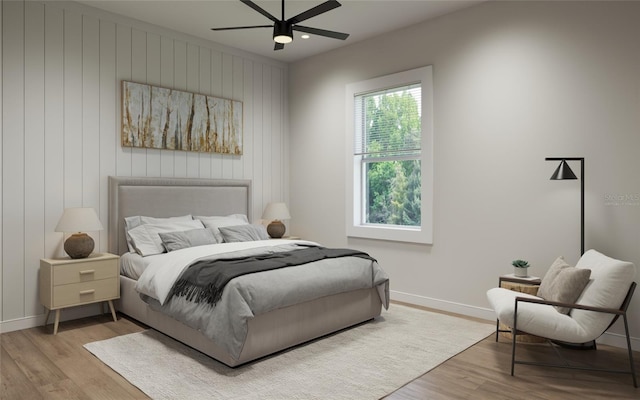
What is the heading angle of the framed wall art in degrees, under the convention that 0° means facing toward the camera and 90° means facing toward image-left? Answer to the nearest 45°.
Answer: approximately 315°

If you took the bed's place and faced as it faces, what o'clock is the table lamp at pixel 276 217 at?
The table lamp is roughly at 8 o'clock from the bed.

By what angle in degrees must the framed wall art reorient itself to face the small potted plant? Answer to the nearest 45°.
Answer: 0° — it already faces it

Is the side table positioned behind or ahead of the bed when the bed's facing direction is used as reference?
ahead

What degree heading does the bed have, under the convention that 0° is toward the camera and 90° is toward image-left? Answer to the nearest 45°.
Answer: approximately 315°

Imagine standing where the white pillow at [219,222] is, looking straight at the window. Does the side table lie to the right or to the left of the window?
right

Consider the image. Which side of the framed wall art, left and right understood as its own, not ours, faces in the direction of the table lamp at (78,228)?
right

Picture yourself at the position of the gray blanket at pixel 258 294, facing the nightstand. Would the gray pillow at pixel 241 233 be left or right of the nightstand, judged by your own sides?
right
